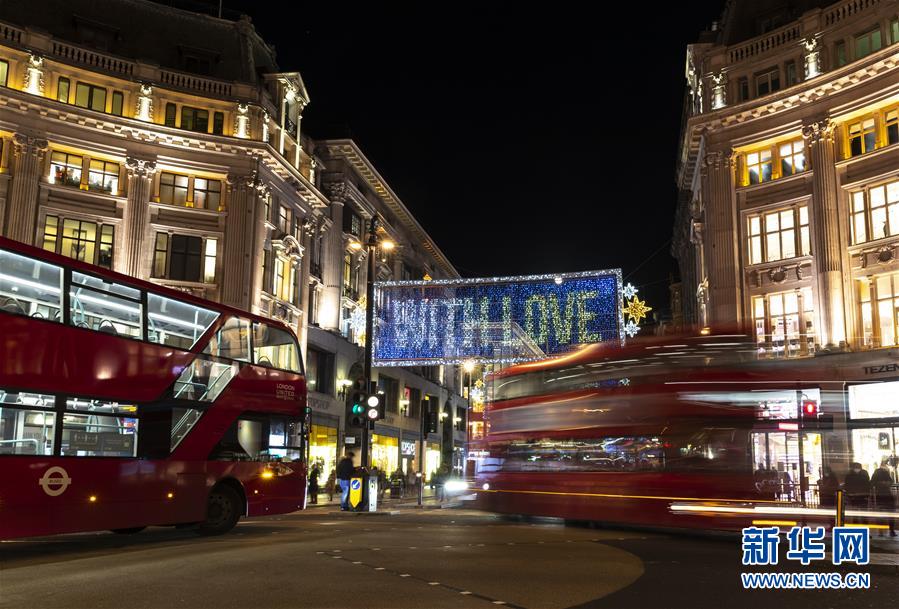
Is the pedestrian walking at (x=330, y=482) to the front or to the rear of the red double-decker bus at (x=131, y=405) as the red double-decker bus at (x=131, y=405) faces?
to the front

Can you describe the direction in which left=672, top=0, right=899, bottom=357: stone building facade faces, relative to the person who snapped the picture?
facing the viewer and to the left of the viewer

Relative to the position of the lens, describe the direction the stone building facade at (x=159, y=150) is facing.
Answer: facing the viewer and to the right of the viewer

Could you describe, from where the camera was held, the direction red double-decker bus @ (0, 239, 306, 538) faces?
facing away from the viewer and to the right of the viewer

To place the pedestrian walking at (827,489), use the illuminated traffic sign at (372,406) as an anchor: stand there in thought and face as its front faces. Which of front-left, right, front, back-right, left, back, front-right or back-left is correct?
front-left

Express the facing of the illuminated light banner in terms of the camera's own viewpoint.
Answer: facing the viewer

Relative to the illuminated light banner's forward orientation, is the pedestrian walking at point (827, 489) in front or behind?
in front

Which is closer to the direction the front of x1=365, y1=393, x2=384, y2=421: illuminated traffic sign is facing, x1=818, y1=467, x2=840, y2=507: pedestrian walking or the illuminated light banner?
the pedestrian walking

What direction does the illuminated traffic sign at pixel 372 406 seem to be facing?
toward the camera

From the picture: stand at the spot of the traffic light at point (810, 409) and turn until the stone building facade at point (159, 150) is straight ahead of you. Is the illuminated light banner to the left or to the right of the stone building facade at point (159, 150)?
right

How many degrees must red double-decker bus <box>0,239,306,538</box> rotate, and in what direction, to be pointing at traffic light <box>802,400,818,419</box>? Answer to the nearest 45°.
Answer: approximately 45° to its right
